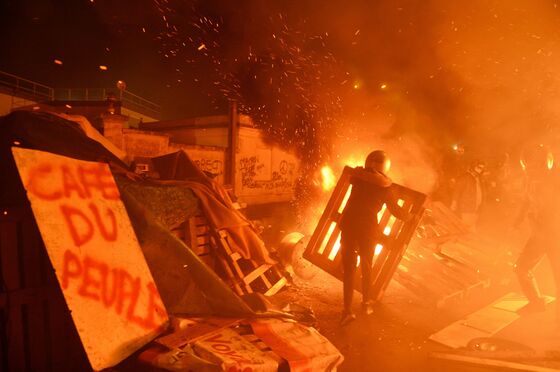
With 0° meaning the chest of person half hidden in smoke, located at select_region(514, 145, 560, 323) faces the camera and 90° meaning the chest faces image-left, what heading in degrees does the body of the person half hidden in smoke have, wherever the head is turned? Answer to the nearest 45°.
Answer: approximately 90°

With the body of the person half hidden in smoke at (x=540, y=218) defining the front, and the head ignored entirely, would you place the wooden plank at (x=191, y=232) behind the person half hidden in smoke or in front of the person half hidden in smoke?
in front

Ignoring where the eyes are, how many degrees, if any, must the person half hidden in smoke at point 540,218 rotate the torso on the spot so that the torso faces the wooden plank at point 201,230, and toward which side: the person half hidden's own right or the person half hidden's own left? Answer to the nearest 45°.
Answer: approximately 45° to the person half hidden's own left

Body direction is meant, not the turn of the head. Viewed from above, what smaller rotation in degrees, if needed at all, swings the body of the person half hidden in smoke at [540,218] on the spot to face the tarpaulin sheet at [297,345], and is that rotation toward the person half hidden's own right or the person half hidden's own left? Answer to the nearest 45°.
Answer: approximately 45° to the person half hidden's own left

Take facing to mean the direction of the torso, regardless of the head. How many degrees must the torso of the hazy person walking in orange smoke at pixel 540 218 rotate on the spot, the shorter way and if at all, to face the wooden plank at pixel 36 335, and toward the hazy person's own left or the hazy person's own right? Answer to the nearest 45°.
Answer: approximately 45° to the hazy person's own left
